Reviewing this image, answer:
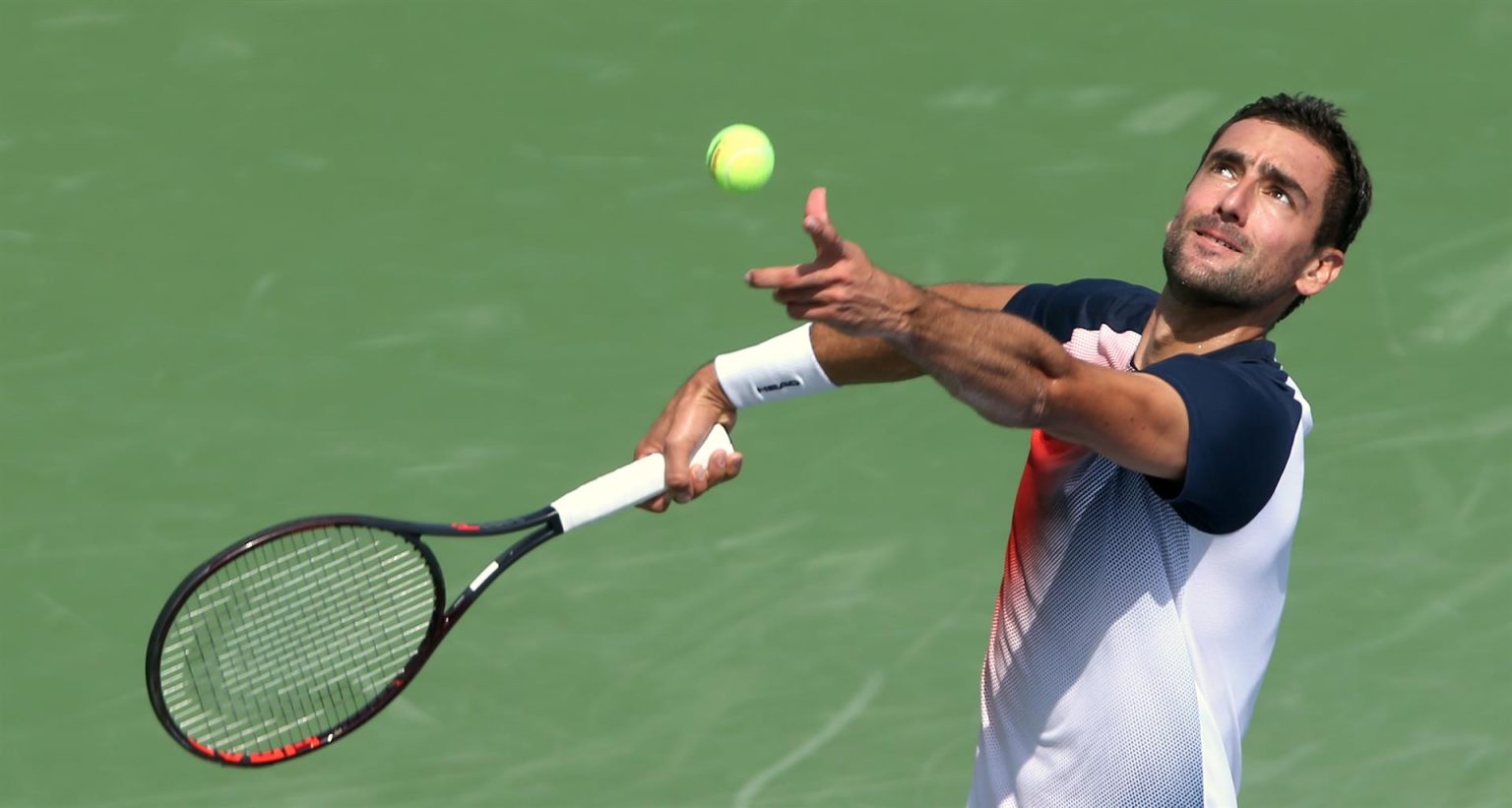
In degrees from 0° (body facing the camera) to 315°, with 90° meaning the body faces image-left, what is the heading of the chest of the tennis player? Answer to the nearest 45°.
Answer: approximately 45°
